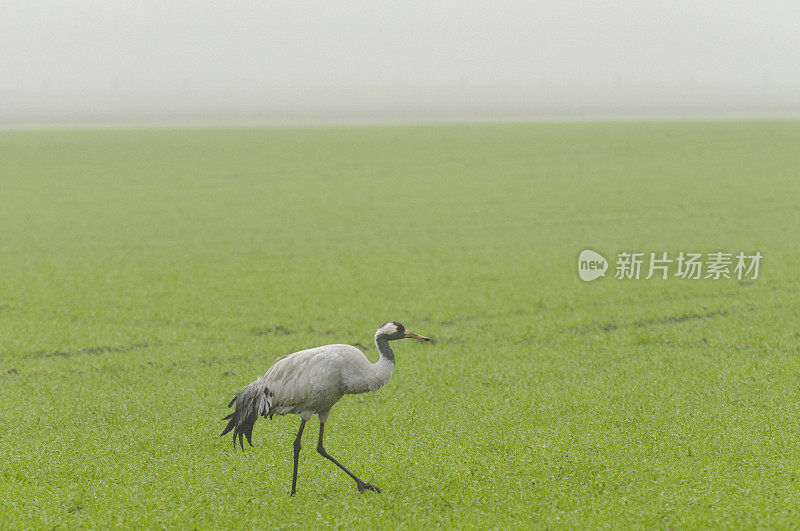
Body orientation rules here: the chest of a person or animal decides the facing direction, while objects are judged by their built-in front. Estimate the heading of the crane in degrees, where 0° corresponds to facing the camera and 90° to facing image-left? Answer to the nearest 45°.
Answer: approximately 270°
